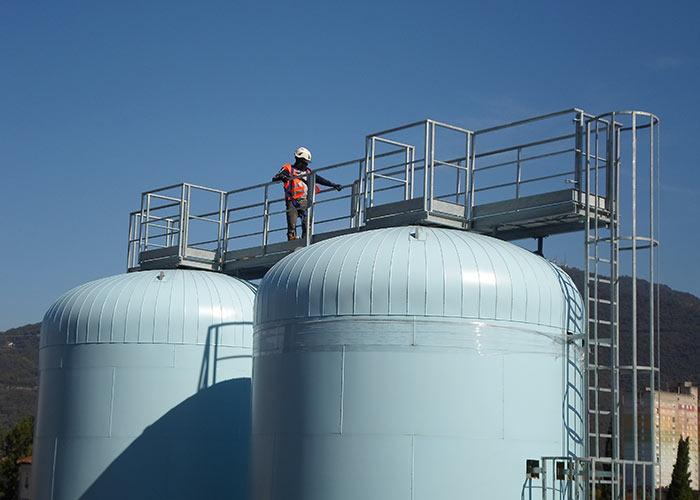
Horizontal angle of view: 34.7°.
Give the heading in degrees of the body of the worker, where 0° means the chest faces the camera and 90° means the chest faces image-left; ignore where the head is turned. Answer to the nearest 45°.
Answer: approximately 315°
